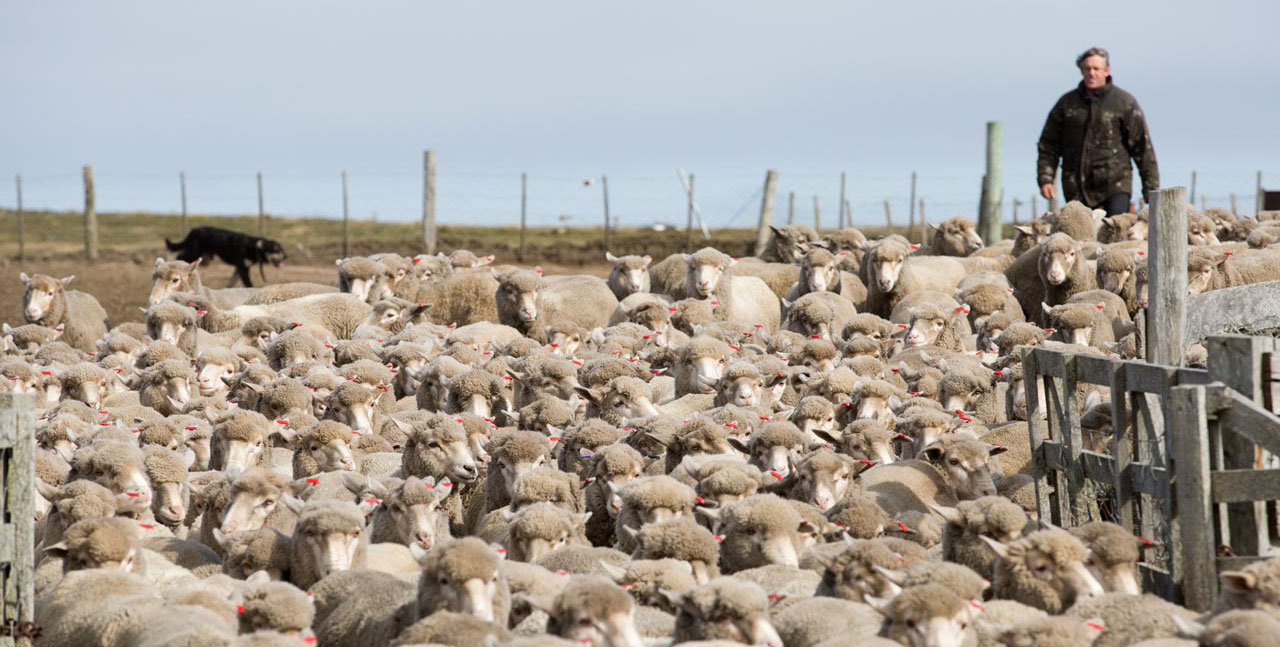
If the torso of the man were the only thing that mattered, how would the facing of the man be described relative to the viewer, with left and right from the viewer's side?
facing the viewer

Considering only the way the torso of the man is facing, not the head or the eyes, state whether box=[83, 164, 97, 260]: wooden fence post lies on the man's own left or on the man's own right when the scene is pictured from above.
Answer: on the man's own right

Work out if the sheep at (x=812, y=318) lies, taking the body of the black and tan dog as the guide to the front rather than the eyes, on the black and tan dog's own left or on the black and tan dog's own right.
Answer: on the black and tan dog's own right

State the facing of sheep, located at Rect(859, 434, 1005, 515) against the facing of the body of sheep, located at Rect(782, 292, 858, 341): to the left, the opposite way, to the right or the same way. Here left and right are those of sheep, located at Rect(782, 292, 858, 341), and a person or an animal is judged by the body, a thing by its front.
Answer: to the left

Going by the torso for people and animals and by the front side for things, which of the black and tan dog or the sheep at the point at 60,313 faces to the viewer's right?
the black and tan dog

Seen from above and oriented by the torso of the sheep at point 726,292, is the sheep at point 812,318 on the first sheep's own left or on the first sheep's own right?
on the first sheep's own left

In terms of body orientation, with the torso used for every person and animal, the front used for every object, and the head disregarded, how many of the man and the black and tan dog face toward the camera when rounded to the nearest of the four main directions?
1

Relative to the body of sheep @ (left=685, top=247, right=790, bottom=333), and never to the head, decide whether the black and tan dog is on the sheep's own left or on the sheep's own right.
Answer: on the sheep's own right

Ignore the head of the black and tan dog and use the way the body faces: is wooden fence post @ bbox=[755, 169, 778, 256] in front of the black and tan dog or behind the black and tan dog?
in front

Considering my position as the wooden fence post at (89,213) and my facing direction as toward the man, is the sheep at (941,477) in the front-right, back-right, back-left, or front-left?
front-right

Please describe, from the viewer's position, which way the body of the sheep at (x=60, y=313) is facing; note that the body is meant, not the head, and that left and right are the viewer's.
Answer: facing the viewer and to the left of the viewer

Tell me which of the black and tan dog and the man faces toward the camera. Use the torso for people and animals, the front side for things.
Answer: the man
